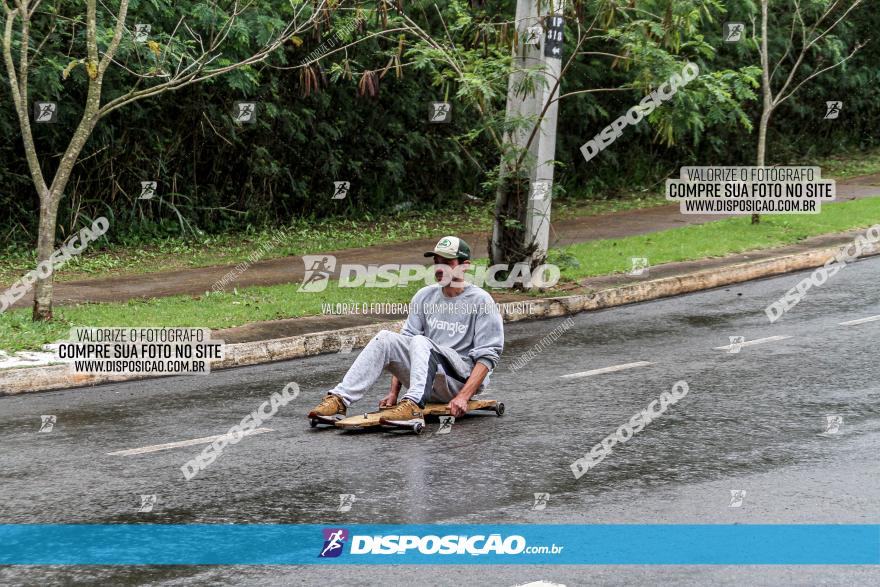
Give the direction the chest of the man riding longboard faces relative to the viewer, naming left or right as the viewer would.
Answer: facing the viewer and to the left of the viewer

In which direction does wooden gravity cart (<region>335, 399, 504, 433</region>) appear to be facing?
to the viewer's left

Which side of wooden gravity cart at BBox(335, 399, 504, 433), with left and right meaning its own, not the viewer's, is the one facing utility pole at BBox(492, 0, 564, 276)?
right

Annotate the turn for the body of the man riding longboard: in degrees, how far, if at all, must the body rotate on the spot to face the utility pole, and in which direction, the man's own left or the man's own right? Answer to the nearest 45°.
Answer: approximately 135° to the man's own right
